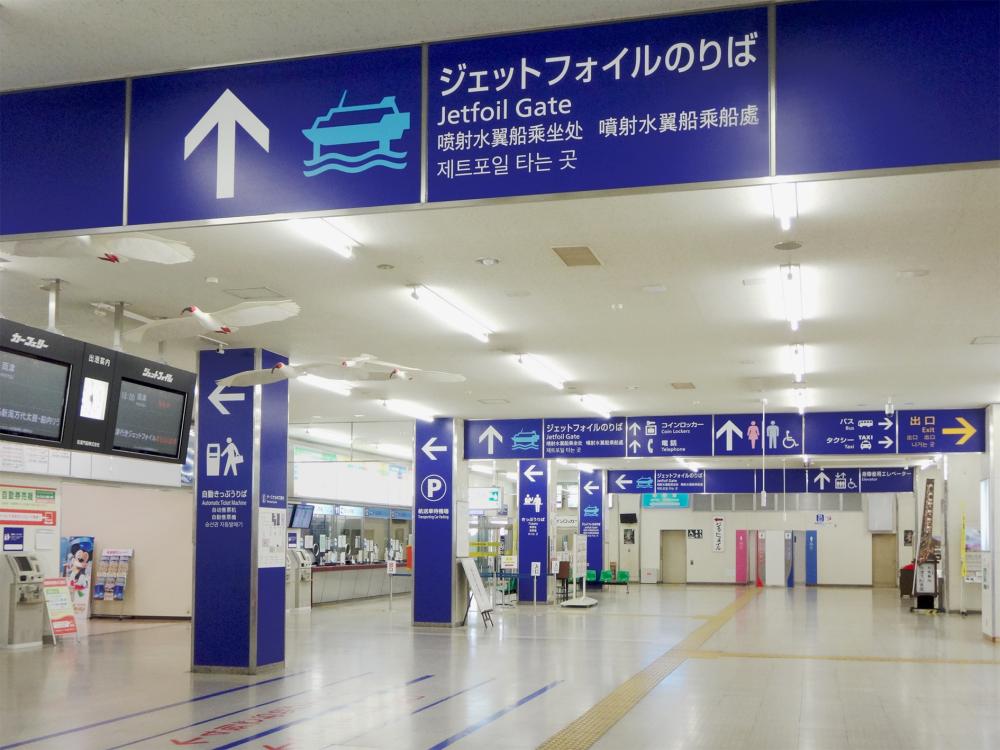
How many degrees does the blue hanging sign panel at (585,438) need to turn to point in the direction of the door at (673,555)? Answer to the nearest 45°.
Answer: approximately 180°

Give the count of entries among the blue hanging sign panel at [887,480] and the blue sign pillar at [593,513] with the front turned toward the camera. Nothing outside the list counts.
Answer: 2

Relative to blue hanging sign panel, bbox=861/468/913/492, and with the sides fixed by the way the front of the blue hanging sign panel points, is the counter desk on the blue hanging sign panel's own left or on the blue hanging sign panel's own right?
on the blue hanging sign panel's own right
